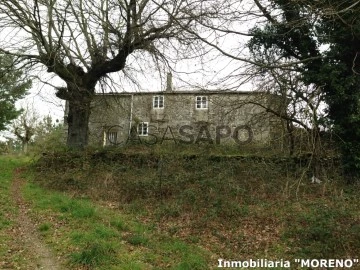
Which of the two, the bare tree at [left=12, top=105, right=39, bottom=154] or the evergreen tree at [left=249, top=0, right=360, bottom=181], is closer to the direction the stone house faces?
the evergreen tree

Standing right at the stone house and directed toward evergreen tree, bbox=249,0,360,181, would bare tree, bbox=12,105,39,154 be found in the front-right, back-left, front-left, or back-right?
back-right

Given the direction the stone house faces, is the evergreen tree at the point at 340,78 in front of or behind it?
in front

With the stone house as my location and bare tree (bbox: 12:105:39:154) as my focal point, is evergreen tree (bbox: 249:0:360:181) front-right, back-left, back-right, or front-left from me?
back-left

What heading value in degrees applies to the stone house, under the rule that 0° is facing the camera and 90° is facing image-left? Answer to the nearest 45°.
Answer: approximately 0°

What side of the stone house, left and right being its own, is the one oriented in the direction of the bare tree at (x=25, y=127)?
right
